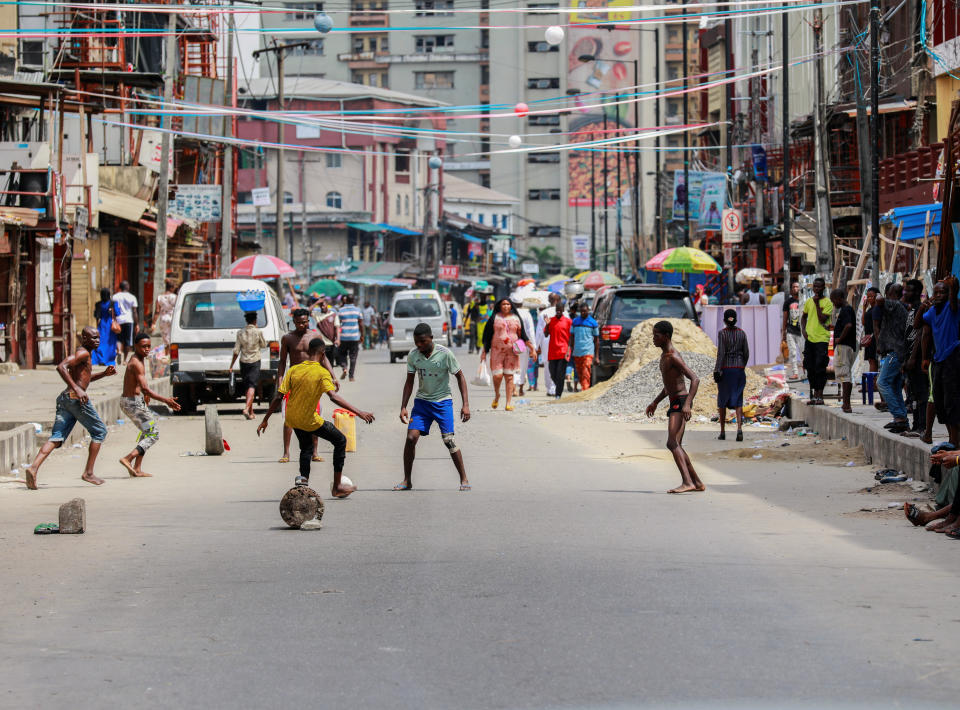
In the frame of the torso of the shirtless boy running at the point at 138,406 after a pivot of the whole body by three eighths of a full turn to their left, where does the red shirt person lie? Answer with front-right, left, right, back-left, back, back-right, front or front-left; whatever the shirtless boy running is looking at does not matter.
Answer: right

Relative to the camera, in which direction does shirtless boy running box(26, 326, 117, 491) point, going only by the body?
to the viewer's right

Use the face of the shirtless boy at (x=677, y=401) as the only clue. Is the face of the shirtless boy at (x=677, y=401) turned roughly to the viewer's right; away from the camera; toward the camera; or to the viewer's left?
to the viewer's left

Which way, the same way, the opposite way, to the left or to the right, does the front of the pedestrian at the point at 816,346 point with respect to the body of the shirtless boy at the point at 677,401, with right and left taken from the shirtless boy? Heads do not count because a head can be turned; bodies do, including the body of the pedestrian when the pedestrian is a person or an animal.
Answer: to the left

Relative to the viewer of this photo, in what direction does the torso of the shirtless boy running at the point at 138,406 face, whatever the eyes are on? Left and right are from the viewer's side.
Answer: facing to the right of the viewer
